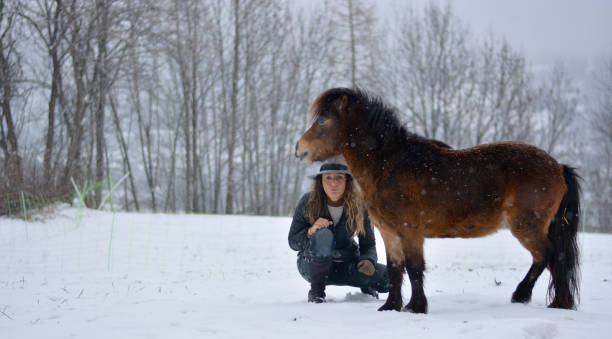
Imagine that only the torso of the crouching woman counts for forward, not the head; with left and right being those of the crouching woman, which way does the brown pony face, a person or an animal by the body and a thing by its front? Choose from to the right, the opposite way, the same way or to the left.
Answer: to the right

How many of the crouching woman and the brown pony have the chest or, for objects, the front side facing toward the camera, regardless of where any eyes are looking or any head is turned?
1

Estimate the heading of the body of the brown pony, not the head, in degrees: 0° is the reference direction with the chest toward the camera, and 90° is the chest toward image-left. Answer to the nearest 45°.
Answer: approximately 90°

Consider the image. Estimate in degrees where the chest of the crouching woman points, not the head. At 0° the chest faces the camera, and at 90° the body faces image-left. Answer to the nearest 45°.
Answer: approximately 0°

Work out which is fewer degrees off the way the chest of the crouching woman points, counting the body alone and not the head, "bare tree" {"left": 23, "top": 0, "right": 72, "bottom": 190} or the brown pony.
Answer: the brown pony
